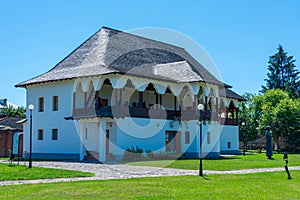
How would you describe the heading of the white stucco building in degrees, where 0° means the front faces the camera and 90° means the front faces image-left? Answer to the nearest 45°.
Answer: approximately 315°
